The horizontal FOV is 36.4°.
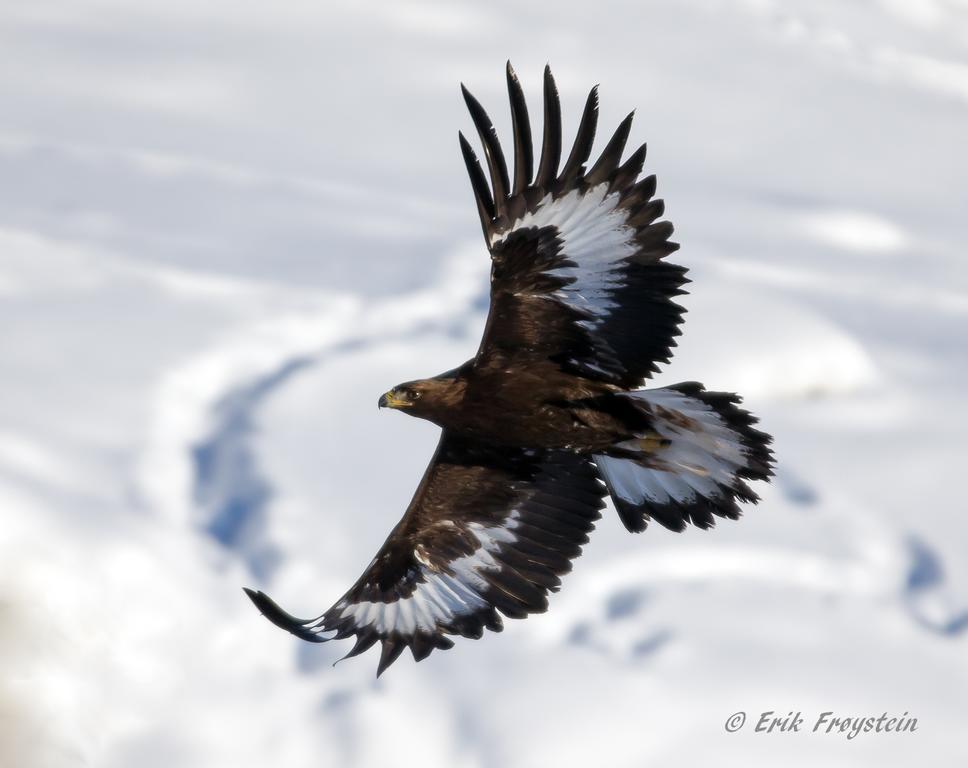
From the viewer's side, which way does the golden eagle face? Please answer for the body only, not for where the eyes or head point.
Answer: to the viewer's left
